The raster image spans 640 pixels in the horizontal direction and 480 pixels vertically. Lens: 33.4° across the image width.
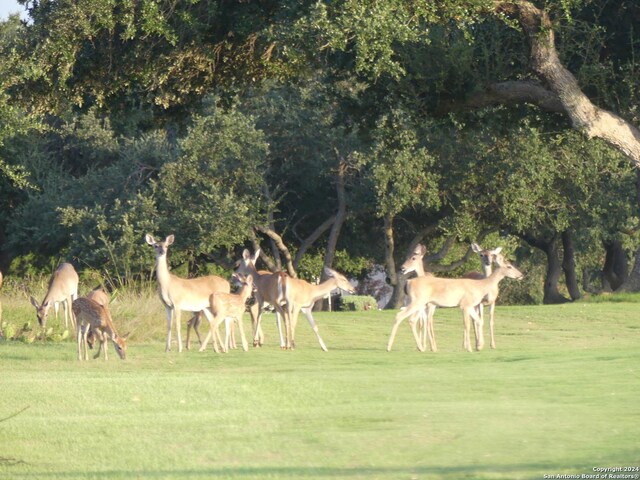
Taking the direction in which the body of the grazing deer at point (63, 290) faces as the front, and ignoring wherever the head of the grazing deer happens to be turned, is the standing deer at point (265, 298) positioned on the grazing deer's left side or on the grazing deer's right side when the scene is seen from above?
on the grazing deer's left side

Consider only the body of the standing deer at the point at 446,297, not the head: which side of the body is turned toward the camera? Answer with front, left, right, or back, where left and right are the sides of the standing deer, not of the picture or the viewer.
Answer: right

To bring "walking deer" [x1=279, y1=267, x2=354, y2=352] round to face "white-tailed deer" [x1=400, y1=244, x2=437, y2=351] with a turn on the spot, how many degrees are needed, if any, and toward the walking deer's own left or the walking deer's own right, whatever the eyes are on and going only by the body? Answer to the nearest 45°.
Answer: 0° — it already faces it

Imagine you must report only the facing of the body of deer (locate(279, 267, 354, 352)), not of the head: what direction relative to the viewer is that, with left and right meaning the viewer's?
facing to the right of the viewer

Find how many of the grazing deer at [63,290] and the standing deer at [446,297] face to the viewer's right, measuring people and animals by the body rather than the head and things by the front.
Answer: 1

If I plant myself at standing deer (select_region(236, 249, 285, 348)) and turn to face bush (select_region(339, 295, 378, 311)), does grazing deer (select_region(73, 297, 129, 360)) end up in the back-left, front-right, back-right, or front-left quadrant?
back-left

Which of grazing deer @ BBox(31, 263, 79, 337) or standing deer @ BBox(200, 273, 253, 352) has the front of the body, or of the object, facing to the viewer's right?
the standing deer

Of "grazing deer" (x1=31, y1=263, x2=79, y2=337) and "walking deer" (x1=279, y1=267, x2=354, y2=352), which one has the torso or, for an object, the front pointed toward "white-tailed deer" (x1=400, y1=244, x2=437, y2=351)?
the walking deer

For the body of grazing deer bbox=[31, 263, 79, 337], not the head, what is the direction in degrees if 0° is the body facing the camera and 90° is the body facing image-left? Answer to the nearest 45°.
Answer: approximately 45°
